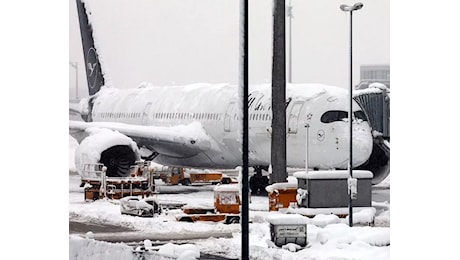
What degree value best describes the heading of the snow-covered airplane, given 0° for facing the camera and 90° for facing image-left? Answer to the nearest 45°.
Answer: approximately 315°

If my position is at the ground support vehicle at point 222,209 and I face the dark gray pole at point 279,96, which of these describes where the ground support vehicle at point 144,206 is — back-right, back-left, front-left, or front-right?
back-left

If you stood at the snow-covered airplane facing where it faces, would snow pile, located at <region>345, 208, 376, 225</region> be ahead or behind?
ahead

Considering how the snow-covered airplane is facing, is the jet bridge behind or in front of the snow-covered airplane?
in front
